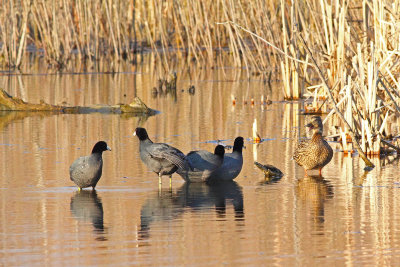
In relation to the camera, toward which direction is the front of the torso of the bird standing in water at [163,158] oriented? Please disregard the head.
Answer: to the viewer's left

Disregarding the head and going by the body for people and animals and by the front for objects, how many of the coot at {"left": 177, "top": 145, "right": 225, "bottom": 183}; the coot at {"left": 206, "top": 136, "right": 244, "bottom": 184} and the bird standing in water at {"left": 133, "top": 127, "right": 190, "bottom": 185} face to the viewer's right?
2

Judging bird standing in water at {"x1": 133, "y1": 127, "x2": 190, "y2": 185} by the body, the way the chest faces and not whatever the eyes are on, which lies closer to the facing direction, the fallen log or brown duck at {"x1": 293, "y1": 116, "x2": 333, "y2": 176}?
the fallen log

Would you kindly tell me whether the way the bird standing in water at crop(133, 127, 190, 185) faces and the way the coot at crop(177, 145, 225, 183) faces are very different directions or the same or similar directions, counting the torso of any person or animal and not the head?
very different directions

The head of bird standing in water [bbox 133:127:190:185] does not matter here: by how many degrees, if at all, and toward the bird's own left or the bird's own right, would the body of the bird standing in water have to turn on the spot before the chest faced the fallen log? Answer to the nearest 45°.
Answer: approximately 90° to the bird's own right
